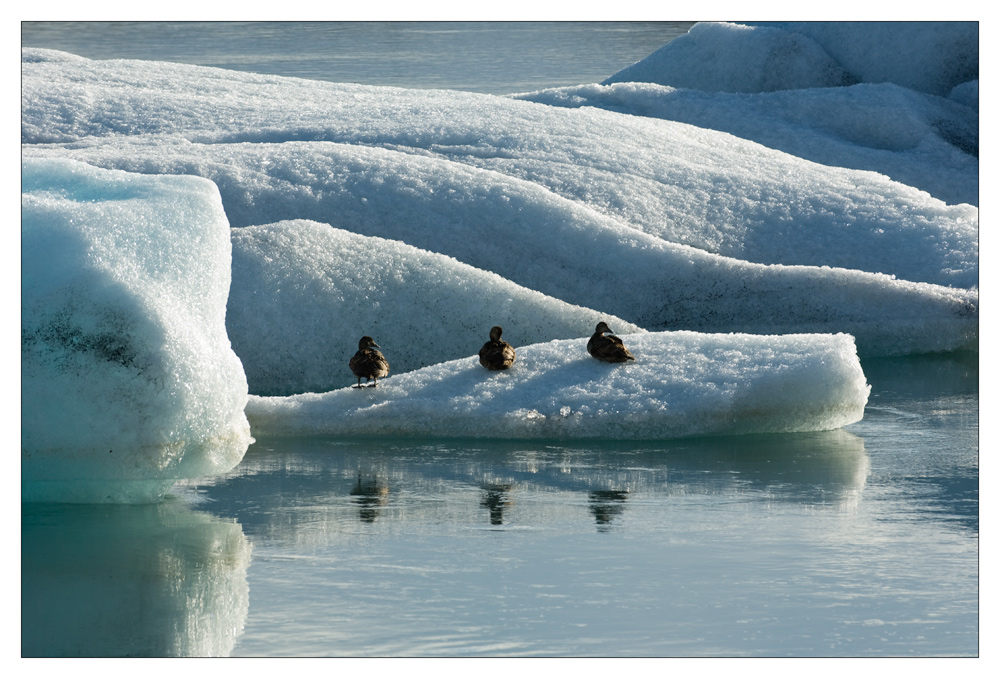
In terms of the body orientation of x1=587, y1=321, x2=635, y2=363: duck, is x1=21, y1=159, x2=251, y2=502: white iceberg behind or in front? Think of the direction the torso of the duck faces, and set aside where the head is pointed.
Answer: in front

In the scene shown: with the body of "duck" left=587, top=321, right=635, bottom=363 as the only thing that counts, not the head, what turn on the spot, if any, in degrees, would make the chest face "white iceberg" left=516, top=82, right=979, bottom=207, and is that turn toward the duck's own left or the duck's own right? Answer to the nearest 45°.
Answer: approximately 90° to the duck's own right

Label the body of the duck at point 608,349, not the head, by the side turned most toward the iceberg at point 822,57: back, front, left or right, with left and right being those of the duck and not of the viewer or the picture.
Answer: right
